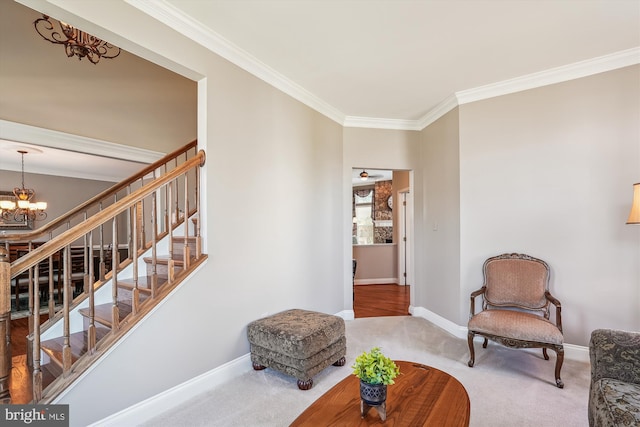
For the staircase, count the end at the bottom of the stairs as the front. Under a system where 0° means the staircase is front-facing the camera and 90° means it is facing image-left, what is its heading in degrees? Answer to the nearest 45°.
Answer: approximately 45°

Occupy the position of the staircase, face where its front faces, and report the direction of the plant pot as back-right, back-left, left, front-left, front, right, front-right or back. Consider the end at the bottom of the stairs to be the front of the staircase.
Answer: left

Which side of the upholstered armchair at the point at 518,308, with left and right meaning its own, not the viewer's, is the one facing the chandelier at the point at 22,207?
right

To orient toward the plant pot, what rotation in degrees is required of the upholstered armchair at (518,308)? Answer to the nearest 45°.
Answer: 0° — it already faces it

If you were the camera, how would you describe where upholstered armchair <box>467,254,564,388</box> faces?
facing the viewer
